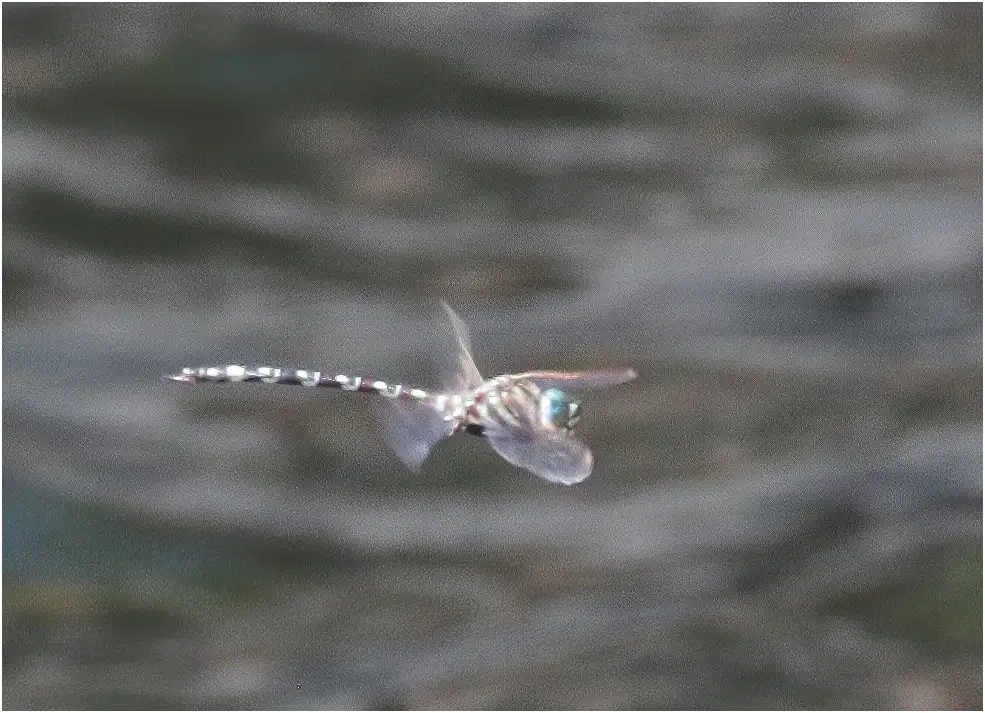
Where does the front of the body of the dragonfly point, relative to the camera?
to the viewer's right
